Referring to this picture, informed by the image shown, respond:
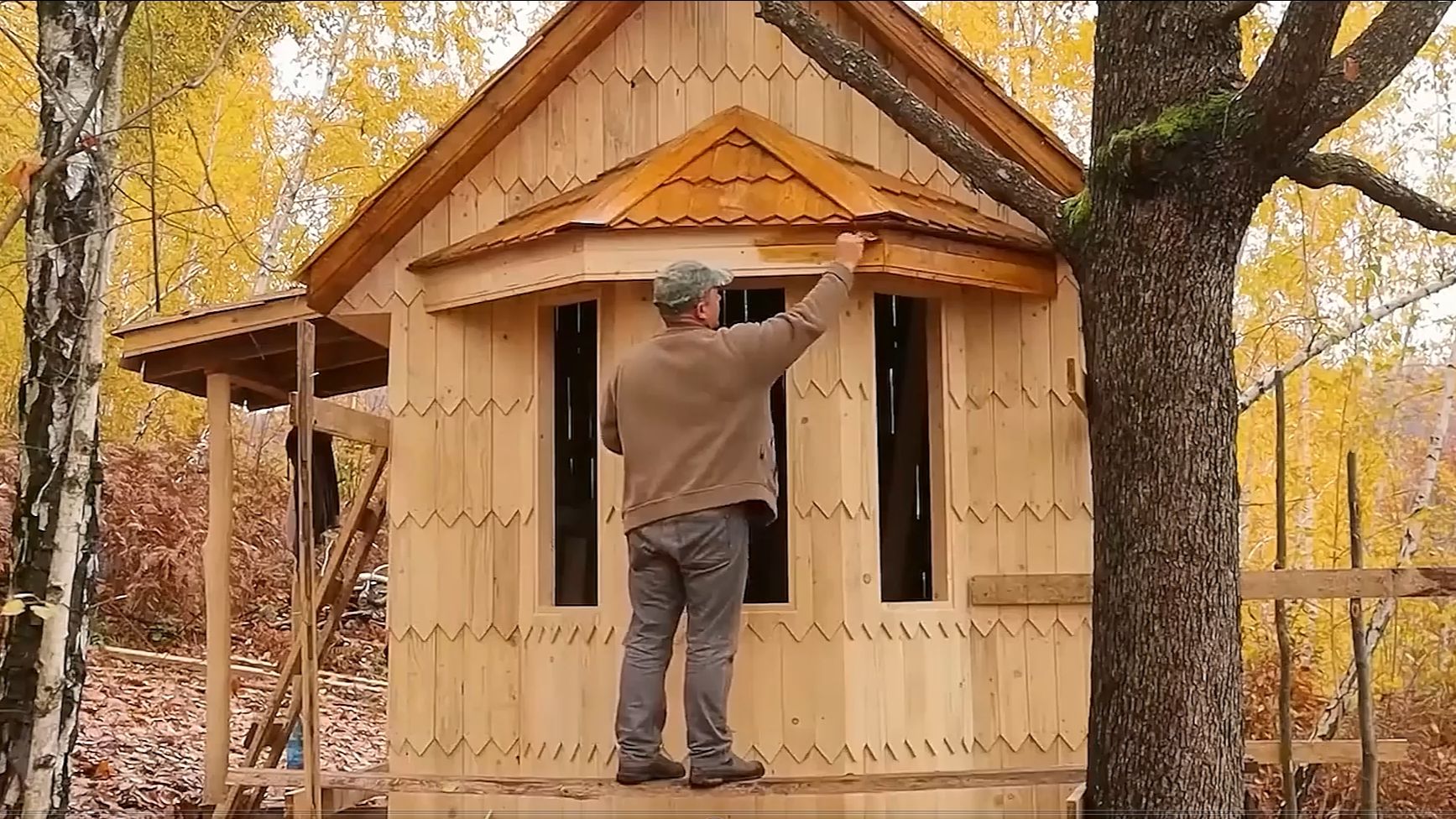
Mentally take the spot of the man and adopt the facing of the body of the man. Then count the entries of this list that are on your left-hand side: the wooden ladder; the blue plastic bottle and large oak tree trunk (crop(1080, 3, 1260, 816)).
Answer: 2

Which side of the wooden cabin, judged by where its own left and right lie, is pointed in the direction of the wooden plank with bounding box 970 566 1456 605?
left

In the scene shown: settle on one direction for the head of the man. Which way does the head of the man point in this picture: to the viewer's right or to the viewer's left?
to the viewer's right

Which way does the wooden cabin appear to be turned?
toward the camera

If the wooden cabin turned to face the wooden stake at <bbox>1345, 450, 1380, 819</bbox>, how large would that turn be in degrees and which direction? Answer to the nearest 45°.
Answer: approximately 90° to its left

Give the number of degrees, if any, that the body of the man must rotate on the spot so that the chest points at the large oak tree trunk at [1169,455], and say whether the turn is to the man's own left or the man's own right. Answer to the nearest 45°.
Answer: approximately 45° to the man's own right

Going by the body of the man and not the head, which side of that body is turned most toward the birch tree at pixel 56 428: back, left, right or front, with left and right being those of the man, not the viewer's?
left

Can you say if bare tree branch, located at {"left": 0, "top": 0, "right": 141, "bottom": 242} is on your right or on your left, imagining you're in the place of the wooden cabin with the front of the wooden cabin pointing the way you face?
on your right

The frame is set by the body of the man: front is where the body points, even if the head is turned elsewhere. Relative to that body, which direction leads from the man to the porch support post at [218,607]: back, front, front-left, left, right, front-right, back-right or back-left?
left

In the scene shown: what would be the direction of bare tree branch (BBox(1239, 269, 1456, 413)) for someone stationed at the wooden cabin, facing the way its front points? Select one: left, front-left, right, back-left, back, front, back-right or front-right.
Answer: back-left

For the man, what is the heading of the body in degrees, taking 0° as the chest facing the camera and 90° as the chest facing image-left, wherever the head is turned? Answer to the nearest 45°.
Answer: approximately 225°
